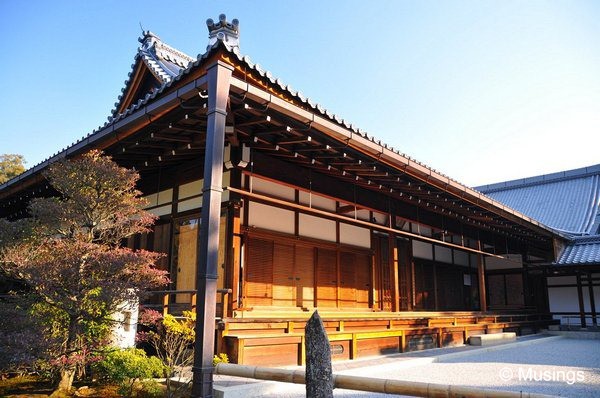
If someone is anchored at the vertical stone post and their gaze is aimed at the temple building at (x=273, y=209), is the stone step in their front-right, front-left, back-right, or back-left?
front-right

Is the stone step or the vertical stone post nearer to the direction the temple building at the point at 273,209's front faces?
the vertical stone post

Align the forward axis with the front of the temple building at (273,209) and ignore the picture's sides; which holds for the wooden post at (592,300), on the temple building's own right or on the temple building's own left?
on the temple building's own left

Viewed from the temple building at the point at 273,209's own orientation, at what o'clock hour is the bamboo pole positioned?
The bamboo pole is roughly at 1 o'clock from the temple building.

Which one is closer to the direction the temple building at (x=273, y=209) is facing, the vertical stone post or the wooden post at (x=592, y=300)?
the vertical stone post

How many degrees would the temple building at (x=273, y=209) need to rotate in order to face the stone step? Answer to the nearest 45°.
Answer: approximately 90° to its left

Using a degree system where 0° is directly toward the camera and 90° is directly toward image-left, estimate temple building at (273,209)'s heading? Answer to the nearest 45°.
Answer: approximately 315°

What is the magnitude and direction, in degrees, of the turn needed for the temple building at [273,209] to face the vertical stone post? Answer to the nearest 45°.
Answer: approximately 45° to its right
